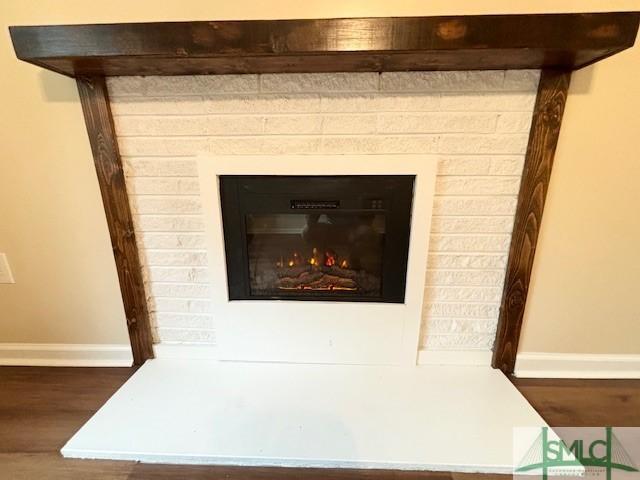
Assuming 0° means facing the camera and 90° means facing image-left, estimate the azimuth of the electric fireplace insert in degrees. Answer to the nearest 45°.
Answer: approximately 0°

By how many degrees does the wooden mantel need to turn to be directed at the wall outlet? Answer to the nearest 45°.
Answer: approximately 90° to its right

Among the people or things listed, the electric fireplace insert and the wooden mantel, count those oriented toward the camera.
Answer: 2

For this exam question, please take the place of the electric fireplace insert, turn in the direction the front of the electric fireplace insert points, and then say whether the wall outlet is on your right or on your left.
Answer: on your right
